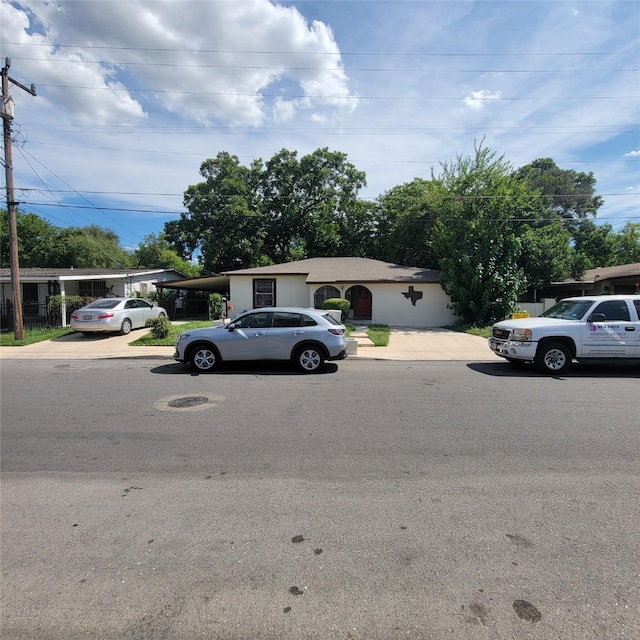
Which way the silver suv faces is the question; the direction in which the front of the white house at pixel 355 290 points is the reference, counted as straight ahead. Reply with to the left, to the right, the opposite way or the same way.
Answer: to the right

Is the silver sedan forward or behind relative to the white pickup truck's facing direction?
forward

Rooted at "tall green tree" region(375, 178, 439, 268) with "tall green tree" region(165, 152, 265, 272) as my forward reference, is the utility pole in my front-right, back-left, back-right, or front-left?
front-left

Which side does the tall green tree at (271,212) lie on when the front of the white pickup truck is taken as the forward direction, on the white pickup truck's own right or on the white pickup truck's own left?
on the white pickup truck's own right

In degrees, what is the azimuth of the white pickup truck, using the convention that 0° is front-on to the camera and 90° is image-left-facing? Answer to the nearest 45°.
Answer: approximately 45°

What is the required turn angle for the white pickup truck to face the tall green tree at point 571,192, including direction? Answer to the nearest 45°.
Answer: approximately 135° to its right

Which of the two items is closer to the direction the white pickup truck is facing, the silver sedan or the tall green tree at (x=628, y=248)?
the silver sedan

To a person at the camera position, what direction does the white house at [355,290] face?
facing the viewer

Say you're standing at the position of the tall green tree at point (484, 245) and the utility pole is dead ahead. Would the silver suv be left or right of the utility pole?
left

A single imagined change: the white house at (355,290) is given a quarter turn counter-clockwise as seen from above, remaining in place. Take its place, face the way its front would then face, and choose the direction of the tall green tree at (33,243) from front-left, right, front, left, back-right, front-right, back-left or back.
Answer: back-left

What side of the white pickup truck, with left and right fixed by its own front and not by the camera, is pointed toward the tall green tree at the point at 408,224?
right

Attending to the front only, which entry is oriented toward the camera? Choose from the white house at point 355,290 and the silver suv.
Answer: the white house

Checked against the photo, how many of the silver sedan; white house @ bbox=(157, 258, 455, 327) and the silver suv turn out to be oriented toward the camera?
1

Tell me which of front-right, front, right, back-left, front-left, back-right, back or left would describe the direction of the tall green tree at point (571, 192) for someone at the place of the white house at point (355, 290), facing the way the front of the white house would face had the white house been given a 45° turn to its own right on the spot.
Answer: back

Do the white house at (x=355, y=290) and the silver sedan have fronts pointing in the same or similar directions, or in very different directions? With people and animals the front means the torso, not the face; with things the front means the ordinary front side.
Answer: very different directions

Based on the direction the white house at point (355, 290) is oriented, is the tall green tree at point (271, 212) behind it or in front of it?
behind

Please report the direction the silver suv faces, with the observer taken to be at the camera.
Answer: facing to the left of the viewer

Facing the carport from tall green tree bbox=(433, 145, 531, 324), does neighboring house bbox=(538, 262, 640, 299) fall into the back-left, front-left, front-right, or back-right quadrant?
back-right
